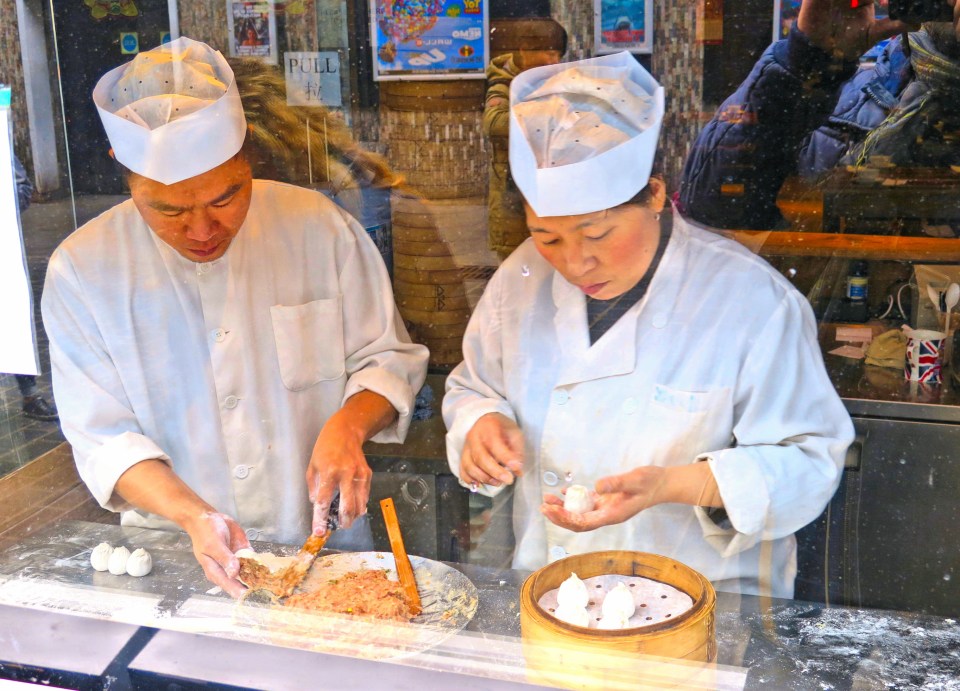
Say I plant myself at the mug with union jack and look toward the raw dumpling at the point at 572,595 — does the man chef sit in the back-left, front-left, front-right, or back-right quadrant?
front-right

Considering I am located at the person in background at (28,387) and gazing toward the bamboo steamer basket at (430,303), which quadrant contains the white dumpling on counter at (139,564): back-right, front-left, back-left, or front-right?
front-right

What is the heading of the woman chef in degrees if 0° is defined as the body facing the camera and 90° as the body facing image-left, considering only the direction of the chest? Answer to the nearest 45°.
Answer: approximately 45°

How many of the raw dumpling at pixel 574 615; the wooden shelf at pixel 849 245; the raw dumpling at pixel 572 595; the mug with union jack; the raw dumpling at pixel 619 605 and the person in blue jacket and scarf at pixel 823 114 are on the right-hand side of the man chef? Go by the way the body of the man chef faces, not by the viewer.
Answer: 0

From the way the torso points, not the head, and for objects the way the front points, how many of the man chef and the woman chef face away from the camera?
0

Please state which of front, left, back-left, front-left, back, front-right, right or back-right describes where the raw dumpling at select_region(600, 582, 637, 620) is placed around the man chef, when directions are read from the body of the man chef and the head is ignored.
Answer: front-left

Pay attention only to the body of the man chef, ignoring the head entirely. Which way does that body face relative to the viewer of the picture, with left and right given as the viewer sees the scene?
facing the viewer

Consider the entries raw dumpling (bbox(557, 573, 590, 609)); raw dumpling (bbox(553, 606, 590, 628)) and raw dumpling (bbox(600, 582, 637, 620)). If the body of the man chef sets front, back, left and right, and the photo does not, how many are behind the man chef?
0

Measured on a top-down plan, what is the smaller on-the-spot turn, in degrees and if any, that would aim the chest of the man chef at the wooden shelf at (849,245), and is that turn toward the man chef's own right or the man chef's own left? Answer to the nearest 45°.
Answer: approximately 135° to the man chef's own left

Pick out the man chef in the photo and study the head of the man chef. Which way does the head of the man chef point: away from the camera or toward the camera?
toward the camera

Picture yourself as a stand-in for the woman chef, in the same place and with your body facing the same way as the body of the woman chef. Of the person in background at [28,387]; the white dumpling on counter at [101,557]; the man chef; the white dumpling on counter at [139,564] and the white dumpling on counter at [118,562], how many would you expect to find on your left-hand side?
0
